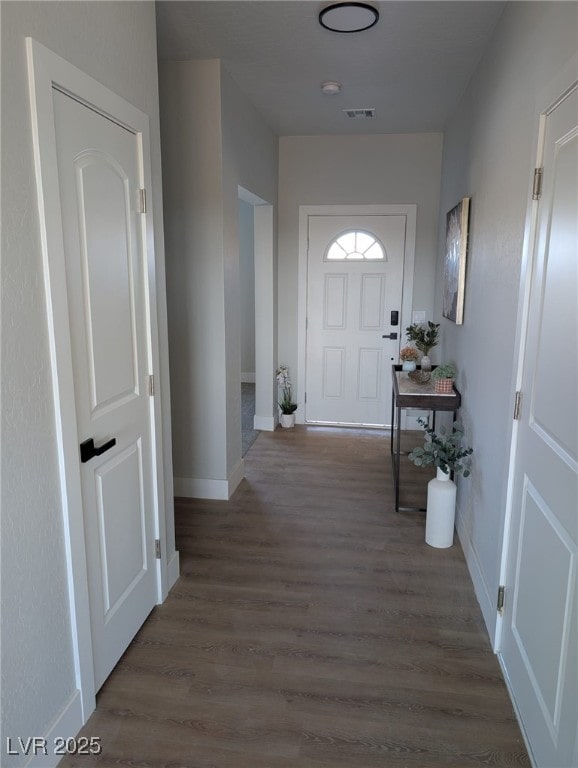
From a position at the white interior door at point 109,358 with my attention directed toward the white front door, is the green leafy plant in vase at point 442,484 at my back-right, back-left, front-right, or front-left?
front-right

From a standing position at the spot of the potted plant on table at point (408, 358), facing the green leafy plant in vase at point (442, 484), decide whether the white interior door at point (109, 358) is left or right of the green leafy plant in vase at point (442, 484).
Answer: right

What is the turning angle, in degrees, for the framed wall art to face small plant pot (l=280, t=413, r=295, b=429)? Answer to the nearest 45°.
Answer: approximately 45° to its right

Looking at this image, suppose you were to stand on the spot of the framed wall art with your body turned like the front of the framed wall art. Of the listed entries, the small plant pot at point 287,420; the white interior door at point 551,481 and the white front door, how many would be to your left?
1

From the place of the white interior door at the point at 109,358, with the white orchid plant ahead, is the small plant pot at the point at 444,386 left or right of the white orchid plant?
right

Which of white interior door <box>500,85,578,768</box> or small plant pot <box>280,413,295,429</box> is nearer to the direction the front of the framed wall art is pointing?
the small plant pot

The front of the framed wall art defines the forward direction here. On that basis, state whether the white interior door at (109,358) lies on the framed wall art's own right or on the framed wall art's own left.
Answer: on the framed wall art's own left

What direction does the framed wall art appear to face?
to the viewer's left

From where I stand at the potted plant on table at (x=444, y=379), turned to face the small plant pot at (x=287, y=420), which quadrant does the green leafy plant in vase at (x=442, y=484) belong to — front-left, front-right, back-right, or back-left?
back-left

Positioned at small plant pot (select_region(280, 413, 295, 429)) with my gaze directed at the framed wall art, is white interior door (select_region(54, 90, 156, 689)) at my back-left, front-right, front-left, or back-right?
front-right
